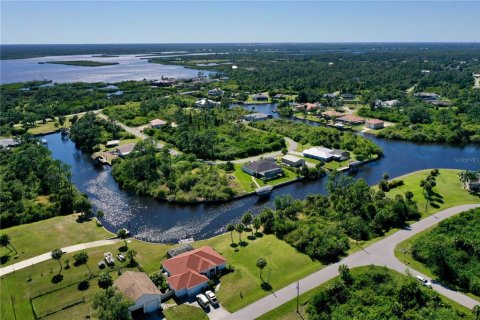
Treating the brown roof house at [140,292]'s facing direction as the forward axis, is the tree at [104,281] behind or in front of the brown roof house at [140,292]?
behind

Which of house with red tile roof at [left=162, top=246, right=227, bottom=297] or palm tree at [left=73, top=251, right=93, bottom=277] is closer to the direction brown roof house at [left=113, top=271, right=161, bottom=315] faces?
the house with red tile roof

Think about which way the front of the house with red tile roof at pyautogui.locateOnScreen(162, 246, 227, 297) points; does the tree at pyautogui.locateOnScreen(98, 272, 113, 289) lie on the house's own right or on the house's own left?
on the house's own right

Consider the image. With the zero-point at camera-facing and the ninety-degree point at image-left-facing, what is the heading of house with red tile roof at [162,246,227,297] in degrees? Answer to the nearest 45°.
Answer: approximately 315°

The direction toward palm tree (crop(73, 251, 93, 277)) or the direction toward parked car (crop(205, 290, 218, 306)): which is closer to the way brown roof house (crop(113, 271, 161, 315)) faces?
the parked car

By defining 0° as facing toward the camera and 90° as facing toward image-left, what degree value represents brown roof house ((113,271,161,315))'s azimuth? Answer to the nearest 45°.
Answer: approximately 315°

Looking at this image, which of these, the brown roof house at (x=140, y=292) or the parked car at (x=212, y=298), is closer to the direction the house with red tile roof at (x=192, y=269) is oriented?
the parked car

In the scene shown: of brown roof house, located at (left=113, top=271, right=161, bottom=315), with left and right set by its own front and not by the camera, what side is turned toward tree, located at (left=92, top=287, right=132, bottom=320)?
right

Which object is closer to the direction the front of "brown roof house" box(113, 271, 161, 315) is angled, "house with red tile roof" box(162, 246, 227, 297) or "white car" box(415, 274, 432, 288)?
the white car
